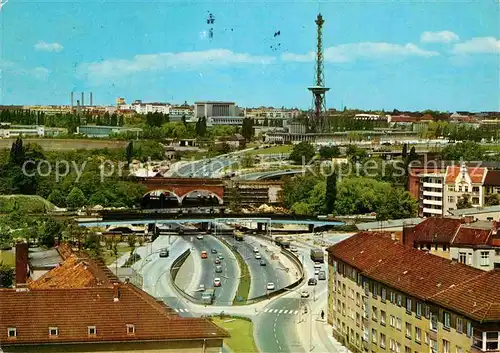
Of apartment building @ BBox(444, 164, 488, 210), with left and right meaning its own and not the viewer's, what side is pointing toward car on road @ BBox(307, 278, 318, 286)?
front

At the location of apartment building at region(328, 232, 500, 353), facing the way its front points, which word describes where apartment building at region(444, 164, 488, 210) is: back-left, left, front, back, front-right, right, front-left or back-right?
back-right

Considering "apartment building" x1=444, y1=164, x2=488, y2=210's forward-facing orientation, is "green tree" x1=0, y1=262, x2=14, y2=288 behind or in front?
in front

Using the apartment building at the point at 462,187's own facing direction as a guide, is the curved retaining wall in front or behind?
in front

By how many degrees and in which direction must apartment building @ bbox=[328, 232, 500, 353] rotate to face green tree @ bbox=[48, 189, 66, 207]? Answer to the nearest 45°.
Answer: approximately 90° to its right

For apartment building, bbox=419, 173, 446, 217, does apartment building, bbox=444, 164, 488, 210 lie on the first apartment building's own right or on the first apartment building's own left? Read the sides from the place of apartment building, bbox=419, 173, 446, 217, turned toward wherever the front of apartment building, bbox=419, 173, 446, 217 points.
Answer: on the first apartment building's own left

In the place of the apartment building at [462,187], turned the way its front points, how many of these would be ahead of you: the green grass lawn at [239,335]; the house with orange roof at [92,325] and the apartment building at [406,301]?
3

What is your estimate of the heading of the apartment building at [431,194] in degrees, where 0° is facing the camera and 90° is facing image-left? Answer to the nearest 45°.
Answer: approximately 0°

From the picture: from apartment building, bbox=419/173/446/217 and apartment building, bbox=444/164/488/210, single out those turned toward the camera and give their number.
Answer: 2

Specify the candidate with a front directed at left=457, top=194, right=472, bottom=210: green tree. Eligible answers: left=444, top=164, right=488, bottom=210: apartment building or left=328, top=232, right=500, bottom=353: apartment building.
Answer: left=444, top=164, right=488, bottom=210: apartment building
